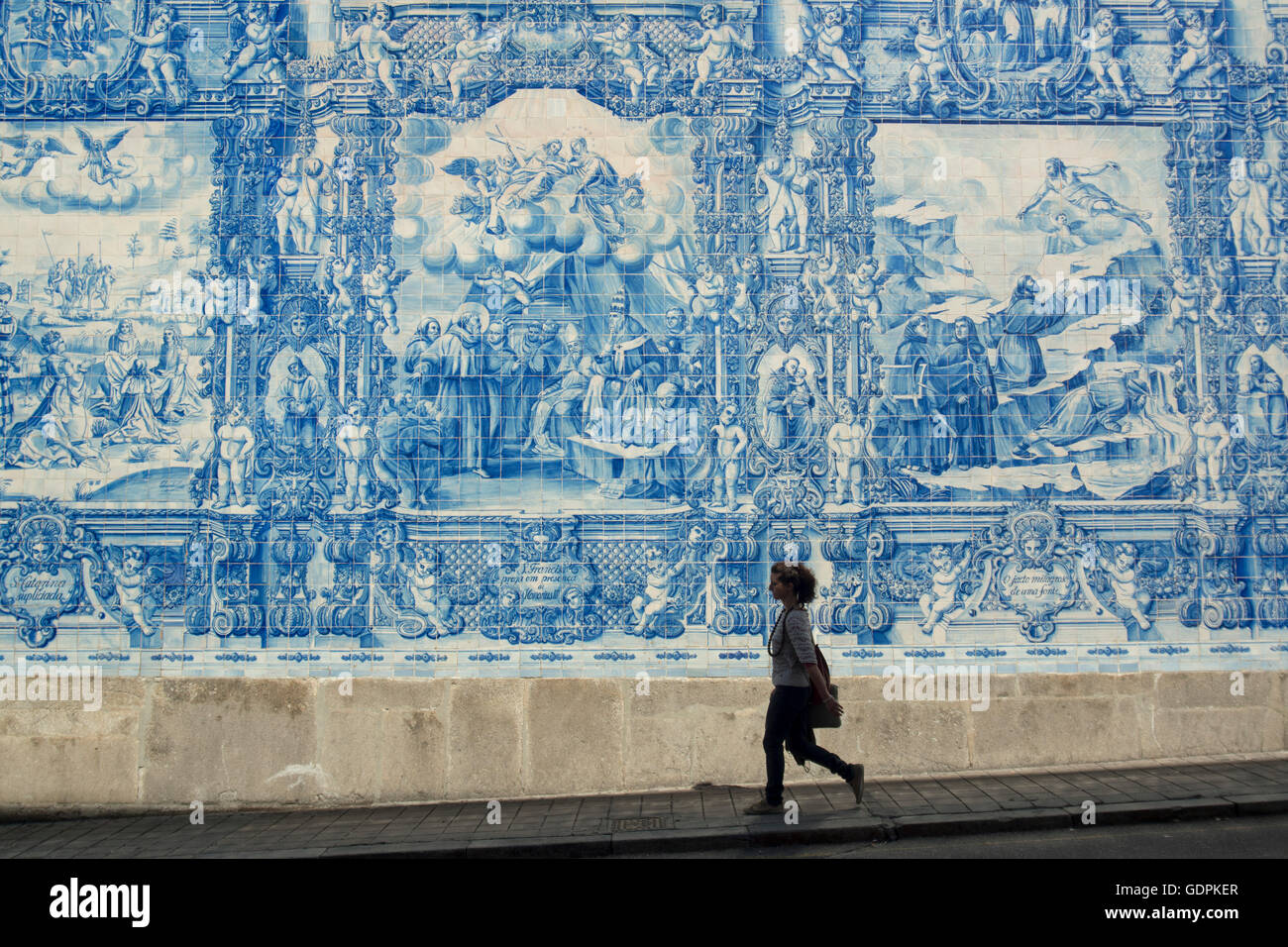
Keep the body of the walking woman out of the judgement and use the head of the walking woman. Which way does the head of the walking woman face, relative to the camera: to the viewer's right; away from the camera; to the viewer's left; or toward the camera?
to the viewer's left

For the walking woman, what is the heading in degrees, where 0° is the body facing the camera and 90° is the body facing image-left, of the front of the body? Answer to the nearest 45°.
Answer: approximately 90°
